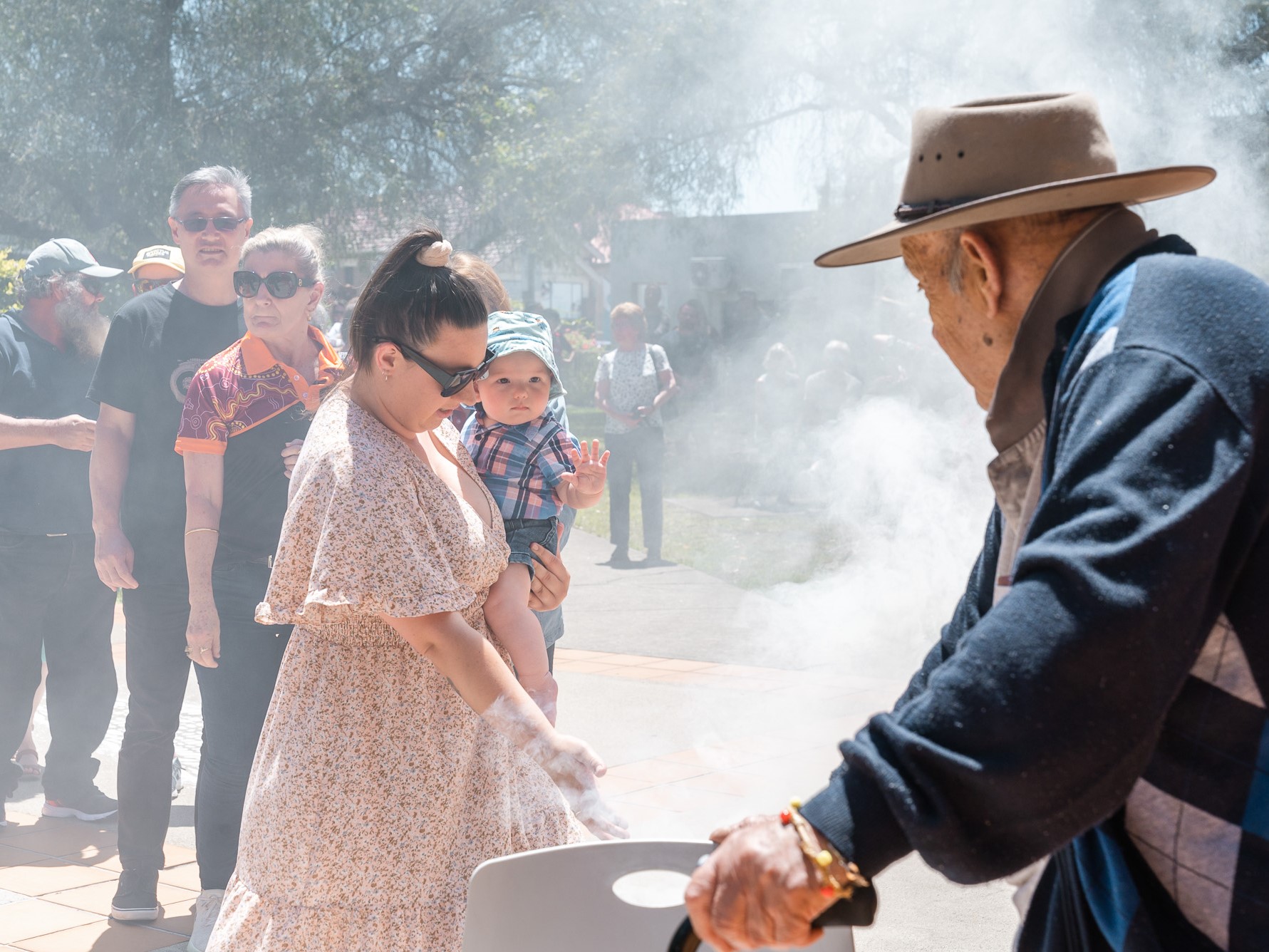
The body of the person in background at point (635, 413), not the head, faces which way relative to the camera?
toward the camera

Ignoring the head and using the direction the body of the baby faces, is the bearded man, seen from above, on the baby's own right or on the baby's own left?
on the baby's own right

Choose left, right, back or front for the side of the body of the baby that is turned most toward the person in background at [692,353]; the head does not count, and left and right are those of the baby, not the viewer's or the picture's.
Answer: back

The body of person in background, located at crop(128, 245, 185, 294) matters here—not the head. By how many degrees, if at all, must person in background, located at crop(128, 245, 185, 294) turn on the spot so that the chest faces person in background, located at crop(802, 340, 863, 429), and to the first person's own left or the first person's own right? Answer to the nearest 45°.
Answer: approximately 135° to the first person's own left

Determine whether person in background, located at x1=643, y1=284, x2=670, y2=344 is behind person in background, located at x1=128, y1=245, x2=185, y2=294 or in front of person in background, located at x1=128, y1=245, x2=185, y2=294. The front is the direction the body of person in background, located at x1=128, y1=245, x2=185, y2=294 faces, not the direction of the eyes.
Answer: behind

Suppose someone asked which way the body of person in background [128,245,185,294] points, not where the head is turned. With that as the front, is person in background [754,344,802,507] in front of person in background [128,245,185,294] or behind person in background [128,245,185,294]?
behind

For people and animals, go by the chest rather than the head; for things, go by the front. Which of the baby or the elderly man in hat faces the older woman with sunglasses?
the elderly man in hat

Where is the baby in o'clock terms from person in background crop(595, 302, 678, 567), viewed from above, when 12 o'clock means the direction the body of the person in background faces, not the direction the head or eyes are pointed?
The baby is roughly at 12 o'clock from the person in background.

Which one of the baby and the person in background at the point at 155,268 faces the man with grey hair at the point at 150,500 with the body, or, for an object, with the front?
the person in background

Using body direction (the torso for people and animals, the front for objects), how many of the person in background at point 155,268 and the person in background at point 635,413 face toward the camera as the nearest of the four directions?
2

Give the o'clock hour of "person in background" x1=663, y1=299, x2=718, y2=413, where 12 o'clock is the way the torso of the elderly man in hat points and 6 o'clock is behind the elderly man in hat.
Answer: The person in background is roughly at 1 o'clock from the elderly man in hat.

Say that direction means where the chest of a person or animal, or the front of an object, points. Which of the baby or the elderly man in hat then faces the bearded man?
the elderly man in hat

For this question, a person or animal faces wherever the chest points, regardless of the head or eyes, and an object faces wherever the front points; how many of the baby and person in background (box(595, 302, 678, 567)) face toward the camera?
2

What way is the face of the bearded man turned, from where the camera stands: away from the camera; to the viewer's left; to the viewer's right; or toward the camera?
to the viewer's right

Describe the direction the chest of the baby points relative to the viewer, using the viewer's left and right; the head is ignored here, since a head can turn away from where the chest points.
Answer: facing the viewer

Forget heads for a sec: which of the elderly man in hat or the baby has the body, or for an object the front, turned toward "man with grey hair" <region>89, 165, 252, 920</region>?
the elderly man in hat

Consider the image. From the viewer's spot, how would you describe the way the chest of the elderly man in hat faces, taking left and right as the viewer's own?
facing away from the viewer and to the left of the viewer
